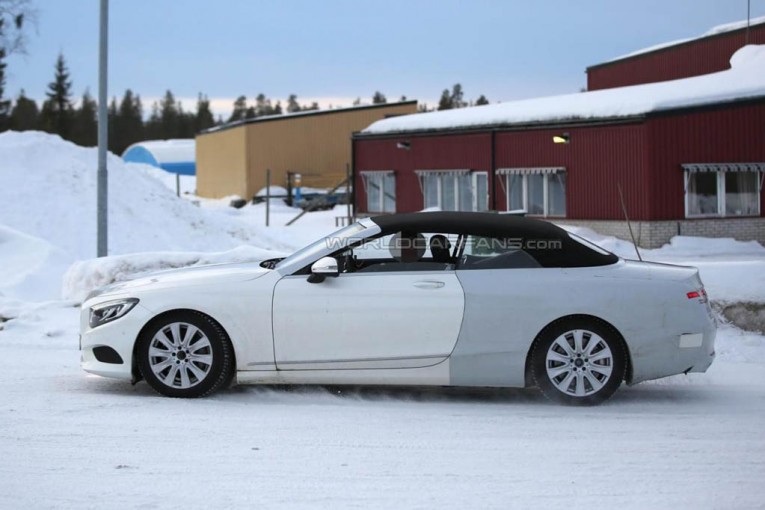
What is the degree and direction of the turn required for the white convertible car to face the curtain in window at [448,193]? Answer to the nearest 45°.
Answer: approximately 90° to its right

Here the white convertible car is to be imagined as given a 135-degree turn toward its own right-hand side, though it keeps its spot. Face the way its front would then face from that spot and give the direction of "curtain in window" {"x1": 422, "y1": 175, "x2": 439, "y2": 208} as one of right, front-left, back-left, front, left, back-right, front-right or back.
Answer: front-left

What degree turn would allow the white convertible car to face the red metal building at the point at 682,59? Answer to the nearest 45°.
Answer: approximately 90° to its right

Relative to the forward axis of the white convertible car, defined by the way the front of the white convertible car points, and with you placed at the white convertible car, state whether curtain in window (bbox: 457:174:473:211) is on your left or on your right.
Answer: on your right

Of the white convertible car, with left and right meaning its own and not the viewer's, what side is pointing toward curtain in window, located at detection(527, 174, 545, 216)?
right

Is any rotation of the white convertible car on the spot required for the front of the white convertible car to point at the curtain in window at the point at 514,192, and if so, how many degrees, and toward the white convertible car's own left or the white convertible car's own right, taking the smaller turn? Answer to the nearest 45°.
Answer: approximately 90° to the white convertible car's own right

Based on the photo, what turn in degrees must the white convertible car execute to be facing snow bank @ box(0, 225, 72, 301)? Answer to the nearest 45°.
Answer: approximately 45° to its right

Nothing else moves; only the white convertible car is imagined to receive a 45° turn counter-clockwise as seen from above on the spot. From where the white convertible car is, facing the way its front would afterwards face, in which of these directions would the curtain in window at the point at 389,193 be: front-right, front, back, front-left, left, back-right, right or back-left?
back-right

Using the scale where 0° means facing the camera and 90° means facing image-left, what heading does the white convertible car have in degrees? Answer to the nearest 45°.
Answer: approximately 90°
